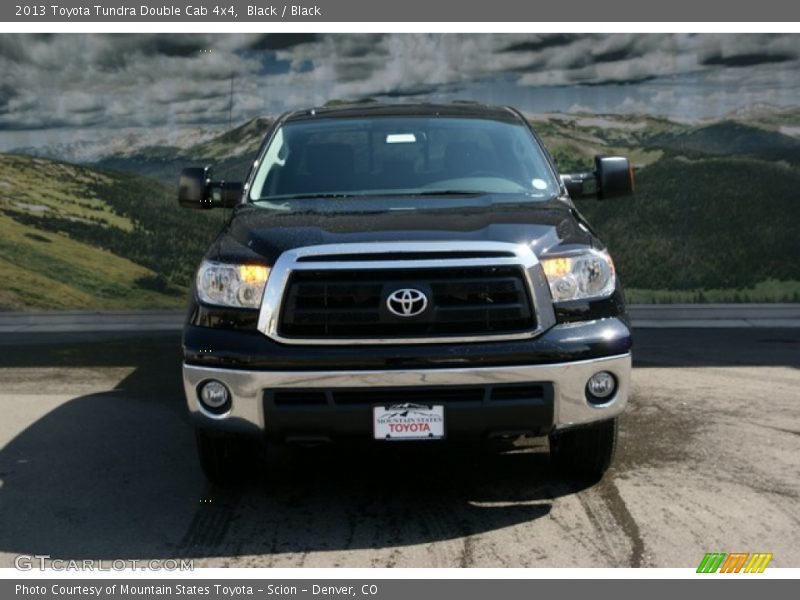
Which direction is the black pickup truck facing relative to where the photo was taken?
toward the camera
